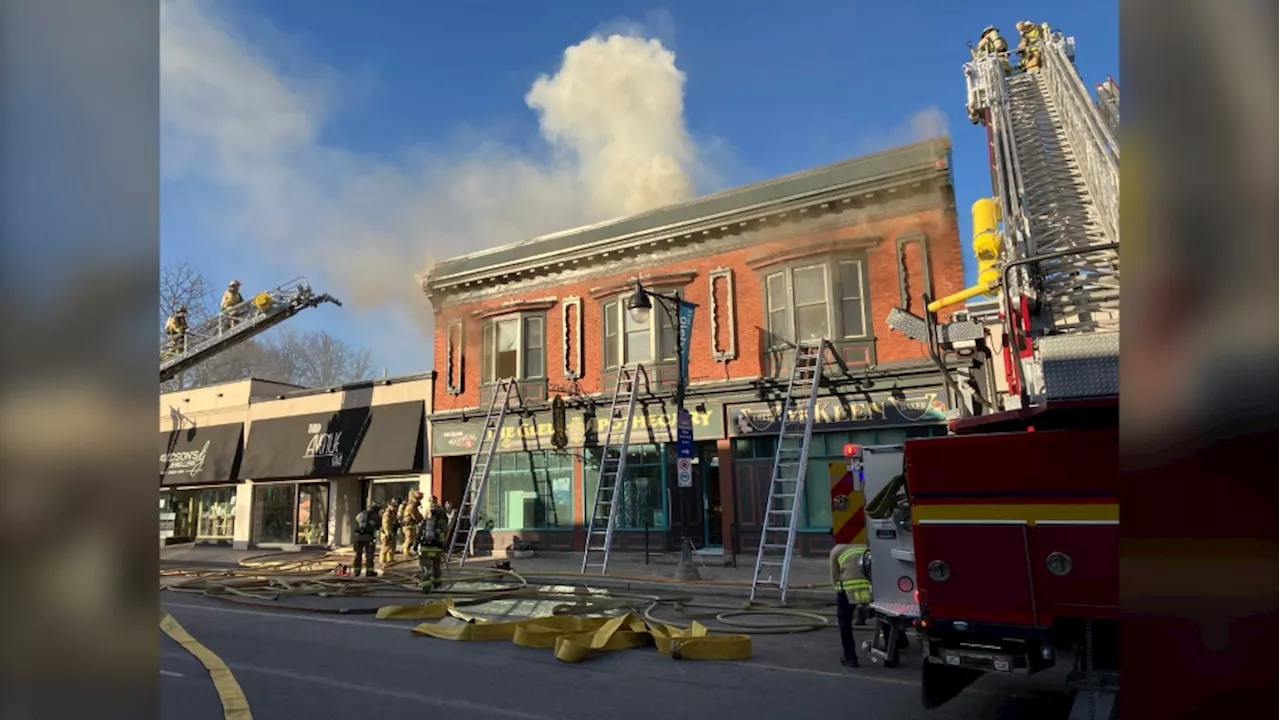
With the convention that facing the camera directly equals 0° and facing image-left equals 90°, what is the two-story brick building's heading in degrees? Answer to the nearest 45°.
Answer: approximately 45°

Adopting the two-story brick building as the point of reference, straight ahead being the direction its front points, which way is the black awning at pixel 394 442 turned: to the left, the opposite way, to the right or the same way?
the same way

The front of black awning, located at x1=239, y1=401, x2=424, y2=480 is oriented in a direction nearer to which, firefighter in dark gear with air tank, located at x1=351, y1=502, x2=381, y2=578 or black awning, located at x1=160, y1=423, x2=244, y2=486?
the firefighter in dark gear with air tank

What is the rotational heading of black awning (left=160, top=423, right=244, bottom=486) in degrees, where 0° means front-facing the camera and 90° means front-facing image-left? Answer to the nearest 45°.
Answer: approximately 45°

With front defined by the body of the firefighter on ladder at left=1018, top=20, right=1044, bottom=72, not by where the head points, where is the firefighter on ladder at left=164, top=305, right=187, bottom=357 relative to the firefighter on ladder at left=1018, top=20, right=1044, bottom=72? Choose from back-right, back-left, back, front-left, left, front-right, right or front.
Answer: front

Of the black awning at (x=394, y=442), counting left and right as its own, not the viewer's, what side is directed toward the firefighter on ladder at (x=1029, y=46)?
left

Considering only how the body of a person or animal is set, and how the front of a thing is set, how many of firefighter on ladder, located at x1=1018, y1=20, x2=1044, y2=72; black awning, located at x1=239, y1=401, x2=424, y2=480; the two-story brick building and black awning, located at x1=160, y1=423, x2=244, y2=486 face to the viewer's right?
0

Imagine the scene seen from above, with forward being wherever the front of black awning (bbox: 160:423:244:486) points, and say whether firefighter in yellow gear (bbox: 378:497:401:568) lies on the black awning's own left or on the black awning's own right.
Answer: on the black awning's own left

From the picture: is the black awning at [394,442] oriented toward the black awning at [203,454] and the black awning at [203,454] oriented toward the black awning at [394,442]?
no

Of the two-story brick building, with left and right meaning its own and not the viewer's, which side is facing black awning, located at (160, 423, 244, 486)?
right

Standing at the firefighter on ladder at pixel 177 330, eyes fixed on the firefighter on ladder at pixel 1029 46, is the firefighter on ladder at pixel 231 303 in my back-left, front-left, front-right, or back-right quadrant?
front-left

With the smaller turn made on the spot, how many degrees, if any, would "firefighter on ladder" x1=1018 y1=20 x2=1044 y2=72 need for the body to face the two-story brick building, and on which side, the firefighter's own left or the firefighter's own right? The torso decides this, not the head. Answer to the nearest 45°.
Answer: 0° — they already face it

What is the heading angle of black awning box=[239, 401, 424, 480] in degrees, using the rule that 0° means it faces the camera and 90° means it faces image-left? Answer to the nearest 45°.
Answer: approximately 45°

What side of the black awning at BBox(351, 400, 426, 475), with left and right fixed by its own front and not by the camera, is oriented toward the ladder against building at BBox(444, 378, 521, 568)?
left

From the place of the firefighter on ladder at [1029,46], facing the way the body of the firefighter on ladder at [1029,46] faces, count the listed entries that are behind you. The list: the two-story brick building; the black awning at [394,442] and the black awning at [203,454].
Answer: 0

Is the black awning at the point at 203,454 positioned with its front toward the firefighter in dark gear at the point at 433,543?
no
